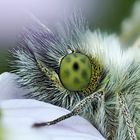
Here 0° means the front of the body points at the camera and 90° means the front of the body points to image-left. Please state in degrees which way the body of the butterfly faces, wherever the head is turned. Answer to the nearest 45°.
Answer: approximately 90°
